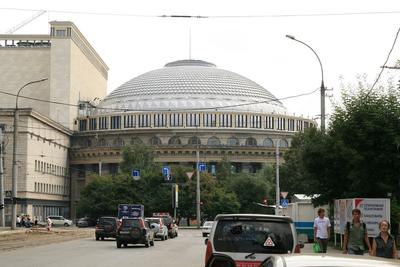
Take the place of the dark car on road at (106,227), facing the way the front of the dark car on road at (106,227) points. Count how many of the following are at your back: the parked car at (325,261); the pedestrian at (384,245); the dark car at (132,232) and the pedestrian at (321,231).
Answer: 4

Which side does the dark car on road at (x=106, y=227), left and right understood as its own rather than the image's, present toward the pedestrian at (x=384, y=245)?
back

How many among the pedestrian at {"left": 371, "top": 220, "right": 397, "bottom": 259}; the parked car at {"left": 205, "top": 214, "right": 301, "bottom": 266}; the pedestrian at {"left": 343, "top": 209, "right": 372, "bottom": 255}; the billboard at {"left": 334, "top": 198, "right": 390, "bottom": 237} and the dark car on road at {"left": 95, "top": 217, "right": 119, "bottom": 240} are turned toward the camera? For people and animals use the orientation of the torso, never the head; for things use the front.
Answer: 3

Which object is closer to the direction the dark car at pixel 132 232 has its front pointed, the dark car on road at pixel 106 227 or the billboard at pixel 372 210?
the dark car on road

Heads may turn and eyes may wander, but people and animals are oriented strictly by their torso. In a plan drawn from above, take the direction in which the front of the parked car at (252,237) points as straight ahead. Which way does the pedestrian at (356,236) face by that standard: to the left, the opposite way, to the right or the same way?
the opposite way

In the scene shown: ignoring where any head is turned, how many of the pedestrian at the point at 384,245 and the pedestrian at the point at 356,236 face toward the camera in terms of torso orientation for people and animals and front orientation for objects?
2

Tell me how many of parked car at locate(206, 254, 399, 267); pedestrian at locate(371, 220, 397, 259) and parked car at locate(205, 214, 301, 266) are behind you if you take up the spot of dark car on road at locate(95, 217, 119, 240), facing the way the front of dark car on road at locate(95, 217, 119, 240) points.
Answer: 3

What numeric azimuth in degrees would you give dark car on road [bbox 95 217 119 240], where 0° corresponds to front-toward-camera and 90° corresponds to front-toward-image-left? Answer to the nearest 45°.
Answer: approximately 180°

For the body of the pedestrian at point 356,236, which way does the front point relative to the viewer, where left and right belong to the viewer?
facing the viewer

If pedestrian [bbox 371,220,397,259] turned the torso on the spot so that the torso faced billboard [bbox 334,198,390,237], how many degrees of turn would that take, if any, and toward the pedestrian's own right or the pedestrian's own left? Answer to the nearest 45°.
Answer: approximately 180°

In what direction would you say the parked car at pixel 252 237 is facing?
away from the camera

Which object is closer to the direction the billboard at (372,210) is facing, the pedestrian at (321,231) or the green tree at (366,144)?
the pedestrian

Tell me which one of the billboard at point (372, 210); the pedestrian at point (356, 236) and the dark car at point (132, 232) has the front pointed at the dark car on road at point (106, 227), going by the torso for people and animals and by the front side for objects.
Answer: the dark car at point (132, 232)

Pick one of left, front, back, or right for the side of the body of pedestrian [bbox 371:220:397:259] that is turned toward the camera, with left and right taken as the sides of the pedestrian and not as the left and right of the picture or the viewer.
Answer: front

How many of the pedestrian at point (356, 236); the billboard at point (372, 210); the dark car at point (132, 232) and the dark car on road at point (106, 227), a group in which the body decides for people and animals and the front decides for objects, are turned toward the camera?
2

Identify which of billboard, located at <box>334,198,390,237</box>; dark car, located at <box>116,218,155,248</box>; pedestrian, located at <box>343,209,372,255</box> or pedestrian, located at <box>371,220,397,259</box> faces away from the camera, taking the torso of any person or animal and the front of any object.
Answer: the dark car

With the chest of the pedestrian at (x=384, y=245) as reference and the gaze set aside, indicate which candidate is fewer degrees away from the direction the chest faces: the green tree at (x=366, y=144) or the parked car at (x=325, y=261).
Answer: the parked car

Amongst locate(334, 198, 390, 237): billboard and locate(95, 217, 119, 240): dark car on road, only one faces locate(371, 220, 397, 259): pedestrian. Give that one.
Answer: the billboard

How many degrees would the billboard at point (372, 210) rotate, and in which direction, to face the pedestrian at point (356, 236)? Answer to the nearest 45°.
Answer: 0° — it already faces them
